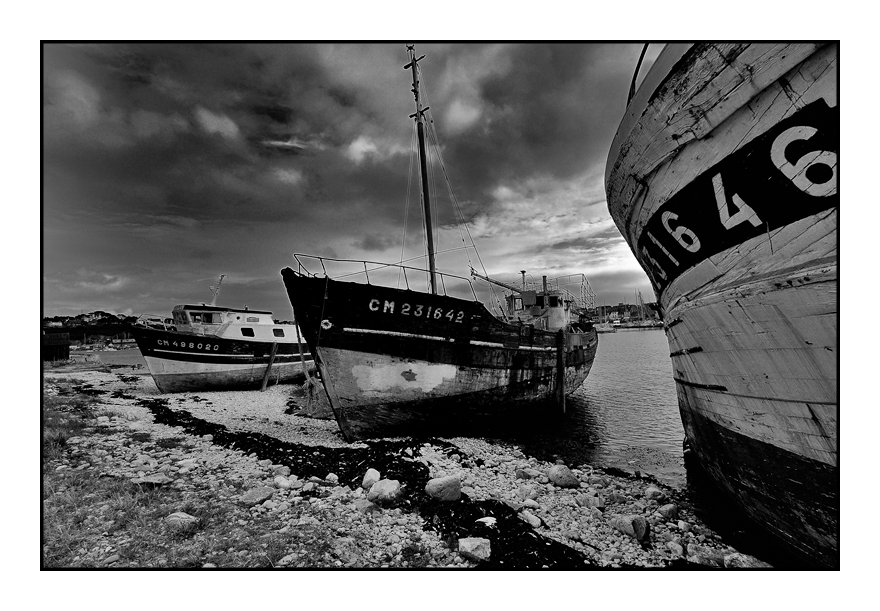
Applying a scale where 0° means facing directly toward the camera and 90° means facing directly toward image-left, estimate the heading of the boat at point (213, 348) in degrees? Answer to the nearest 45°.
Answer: approximately 45°

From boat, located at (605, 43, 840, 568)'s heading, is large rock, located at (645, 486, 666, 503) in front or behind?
in front

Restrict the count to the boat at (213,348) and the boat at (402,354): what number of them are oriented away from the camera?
0

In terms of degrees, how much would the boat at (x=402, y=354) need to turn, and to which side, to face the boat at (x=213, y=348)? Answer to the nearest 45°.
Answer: approximately 90° to its right

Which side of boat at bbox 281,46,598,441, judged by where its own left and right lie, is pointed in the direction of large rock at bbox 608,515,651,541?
left

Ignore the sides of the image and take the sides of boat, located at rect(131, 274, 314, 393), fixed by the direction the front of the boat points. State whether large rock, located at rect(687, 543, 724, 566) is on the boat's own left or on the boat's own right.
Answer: on the boat's own left

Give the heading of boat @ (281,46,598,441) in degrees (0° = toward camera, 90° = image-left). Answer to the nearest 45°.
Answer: approximately 45°

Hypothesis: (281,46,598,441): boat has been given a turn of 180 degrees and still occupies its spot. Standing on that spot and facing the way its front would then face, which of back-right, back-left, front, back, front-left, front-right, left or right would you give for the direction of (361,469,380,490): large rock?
back-right
